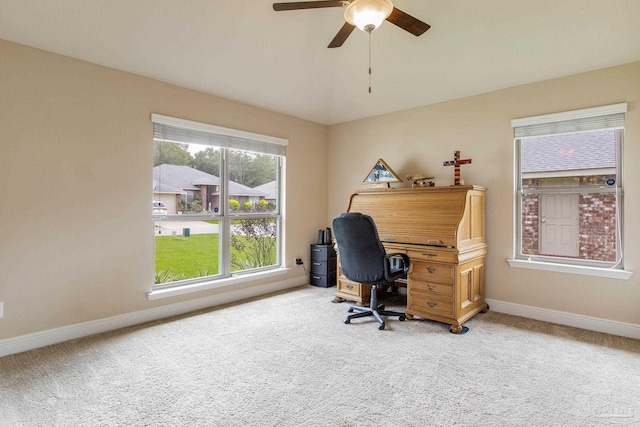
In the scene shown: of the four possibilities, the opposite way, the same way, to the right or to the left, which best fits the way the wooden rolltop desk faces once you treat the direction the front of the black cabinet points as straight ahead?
the same way

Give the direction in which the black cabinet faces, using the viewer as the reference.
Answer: facing the viewer and to the left of the viewer

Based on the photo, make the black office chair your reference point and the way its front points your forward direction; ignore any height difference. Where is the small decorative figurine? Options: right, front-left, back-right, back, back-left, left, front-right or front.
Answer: front

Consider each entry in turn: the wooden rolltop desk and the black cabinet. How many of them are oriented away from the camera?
0

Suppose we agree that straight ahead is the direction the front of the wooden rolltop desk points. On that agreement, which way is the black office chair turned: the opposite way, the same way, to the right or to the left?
the opposite way

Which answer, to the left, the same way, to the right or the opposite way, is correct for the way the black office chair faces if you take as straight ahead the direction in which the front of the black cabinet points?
the opposite way

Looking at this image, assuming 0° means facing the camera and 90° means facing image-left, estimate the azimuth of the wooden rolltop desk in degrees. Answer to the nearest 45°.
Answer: approximately 45°

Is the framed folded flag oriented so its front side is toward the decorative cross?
no

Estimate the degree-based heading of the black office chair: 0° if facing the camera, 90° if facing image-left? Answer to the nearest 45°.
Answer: approximately 225°

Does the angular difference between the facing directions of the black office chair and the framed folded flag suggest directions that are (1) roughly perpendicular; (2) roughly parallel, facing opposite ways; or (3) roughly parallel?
roughly parallel, facing opposite ways

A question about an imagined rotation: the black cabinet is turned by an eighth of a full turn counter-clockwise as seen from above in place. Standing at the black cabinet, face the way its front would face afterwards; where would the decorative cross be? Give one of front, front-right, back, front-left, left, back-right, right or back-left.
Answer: front-left

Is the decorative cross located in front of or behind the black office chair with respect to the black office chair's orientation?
in front

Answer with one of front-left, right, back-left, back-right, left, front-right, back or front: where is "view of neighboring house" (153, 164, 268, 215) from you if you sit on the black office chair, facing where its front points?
back-left

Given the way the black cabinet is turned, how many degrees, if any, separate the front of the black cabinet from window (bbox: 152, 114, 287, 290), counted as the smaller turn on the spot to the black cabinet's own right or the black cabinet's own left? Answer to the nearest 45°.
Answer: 0° — it already faces it

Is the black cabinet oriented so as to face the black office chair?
no

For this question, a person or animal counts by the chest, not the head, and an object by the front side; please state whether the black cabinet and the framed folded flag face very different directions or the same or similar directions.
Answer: same or similar directions
